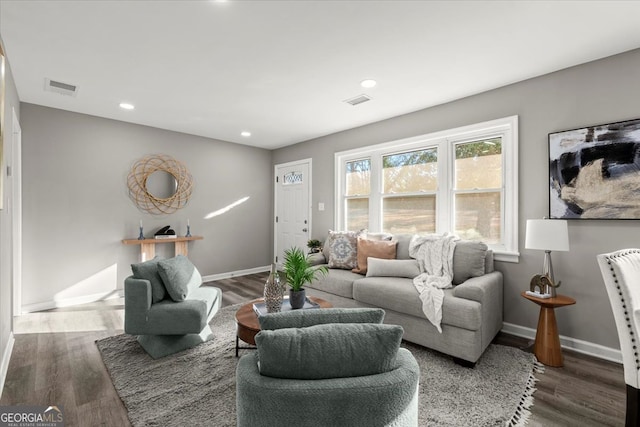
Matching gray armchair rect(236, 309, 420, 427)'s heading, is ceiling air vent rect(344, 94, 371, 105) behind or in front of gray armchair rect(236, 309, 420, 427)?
in front

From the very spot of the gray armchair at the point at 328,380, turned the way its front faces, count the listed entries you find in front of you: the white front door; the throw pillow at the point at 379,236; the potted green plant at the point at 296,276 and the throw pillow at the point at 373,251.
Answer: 4

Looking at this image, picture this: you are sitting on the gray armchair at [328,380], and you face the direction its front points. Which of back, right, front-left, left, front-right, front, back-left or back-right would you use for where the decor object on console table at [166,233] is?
front-left

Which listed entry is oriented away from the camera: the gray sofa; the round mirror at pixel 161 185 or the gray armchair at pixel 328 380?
the gray armchair

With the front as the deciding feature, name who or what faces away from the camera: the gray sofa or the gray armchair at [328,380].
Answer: the gray armchair

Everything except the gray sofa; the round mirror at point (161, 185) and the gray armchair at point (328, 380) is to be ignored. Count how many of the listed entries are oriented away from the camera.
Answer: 1

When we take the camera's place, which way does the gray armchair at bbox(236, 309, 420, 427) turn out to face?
facing away from the viewer

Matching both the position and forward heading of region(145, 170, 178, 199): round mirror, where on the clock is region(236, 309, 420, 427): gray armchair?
The gray armchair is roughly at 12 o'clock from the round mirror.

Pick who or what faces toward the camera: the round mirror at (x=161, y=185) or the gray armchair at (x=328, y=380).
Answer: the round mirror

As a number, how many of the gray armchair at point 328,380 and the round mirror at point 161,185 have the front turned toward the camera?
1

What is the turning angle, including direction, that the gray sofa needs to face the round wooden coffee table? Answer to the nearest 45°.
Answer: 0° — it already faces it

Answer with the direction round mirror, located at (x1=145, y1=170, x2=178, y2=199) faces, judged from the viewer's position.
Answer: facing the viewer

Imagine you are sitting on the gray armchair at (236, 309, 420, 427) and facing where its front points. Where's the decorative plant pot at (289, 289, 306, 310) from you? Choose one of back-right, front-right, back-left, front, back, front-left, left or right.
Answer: front

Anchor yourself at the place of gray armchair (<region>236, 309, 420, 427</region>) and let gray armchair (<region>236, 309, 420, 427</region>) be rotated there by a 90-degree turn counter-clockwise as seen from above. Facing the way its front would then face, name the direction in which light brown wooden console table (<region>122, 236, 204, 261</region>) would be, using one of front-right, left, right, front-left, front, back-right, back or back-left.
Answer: front-right

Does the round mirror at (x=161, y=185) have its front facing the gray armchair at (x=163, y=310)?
yes

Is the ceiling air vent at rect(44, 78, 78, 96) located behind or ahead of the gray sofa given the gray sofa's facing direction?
ahead

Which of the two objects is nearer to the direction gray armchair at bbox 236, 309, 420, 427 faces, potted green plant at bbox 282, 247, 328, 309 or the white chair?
the potted green plant
